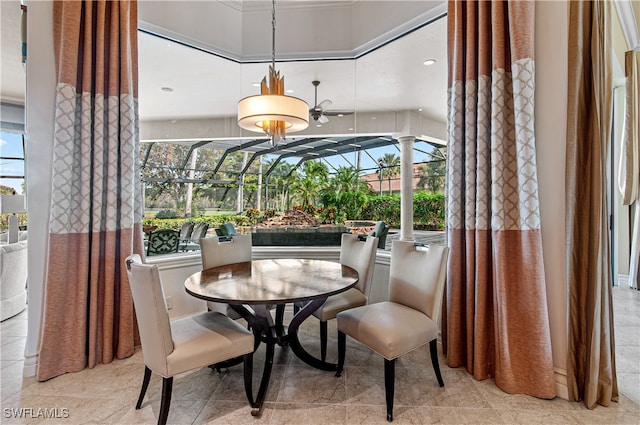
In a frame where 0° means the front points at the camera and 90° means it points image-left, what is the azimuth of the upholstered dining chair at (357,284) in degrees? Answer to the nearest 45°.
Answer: approximately 45°

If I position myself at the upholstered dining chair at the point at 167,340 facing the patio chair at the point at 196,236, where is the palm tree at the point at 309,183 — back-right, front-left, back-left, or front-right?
front-right

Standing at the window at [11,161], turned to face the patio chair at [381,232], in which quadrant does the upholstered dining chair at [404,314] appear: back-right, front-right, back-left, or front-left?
front-right

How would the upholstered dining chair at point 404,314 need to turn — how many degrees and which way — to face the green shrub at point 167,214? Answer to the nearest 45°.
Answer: approximately 45° to its right

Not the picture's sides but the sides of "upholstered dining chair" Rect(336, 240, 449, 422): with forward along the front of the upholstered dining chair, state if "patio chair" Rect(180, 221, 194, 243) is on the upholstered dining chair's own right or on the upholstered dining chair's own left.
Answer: on the upholstered dining chair's own right

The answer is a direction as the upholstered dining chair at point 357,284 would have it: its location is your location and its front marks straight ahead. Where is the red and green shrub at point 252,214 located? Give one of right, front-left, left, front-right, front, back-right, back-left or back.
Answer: right

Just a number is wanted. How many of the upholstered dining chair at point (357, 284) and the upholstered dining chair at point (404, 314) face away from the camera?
0

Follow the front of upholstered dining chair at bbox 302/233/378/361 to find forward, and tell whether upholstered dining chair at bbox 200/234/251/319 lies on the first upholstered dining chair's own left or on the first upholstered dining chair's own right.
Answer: on the first upholstered dining chair's own right

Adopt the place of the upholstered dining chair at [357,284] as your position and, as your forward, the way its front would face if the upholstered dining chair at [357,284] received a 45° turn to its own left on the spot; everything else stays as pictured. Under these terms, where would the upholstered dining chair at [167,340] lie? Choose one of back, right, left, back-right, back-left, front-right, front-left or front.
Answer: front-right

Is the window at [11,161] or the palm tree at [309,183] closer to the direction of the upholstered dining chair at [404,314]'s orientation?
the window
